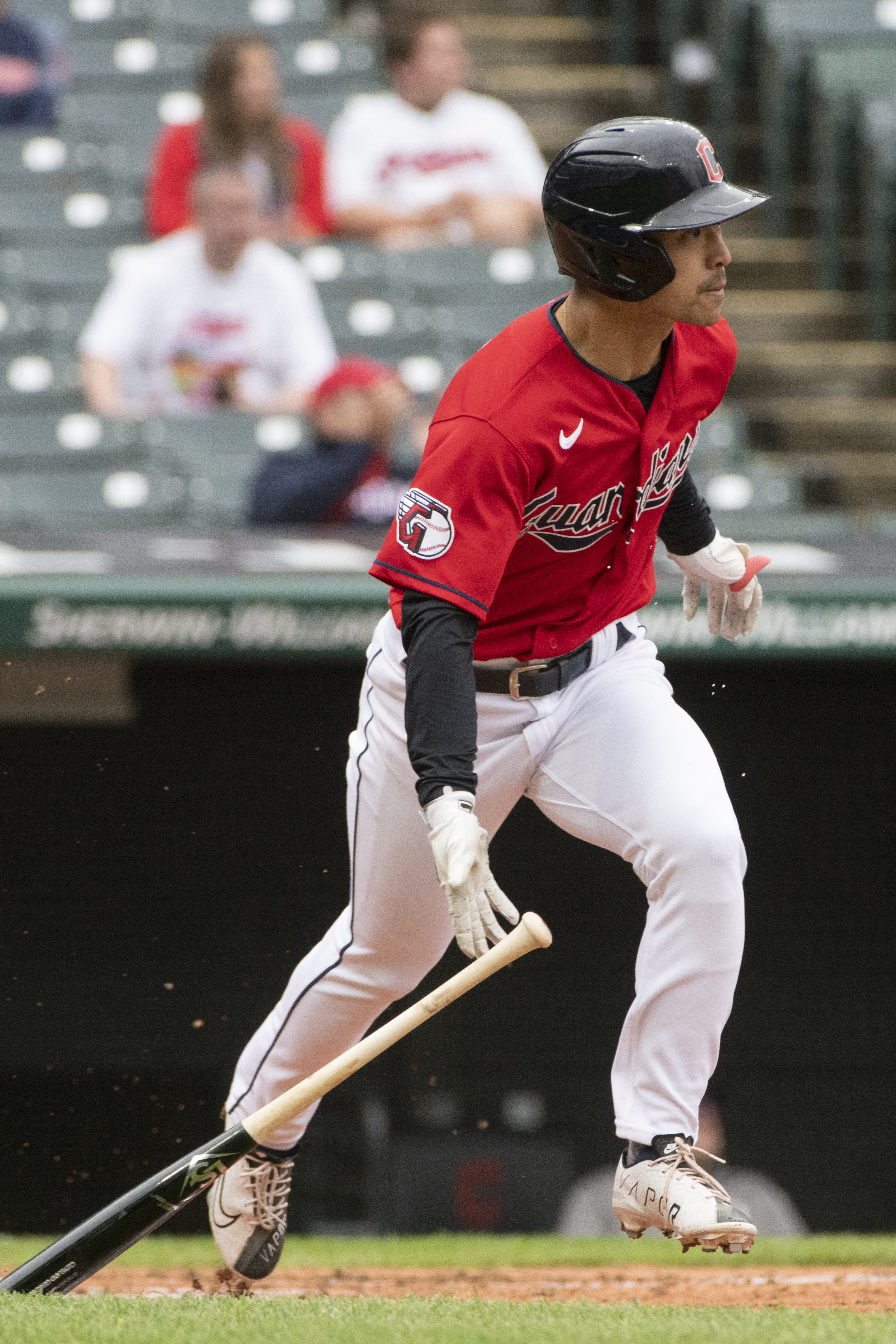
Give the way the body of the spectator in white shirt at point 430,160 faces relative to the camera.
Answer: toward the camera

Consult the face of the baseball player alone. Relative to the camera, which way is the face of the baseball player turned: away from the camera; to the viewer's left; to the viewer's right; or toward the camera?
to the viewer's right

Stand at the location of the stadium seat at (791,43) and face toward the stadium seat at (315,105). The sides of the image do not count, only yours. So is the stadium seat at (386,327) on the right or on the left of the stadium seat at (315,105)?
left

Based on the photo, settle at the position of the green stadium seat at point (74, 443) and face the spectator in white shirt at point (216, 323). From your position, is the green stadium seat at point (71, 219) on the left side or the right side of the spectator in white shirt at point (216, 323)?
left

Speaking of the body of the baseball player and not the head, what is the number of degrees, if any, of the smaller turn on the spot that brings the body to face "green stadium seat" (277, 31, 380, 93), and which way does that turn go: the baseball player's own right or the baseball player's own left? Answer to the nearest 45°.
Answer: approximately 135° to the baseball player's own left

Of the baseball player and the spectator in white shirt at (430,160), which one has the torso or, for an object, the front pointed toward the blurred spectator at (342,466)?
the spectator in white shirt

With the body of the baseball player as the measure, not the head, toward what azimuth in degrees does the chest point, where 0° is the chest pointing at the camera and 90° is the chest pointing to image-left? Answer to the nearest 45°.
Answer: approximately 315°

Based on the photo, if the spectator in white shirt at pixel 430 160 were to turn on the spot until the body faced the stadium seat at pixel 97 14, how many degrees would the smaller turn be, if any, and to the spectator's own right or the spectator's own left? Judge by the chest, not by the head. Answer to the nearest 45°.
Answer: approximately 135° to the spectator's own right

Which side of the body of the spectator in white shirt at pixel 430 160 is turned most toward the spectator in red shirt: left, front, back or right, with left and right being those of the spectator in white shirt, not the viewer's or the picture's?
right

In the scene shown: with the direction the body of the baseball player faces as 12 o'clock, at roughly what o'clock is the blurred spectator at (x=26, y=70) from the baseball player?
The blurred spectator is roughly at 7 o'clock from the baseball player.

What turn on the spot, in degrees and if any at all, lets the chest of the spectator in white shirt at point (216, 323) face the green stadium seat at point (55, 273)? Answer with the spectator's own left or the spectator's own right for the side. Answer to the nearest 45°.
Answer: approximately 135° to the spectator's own right

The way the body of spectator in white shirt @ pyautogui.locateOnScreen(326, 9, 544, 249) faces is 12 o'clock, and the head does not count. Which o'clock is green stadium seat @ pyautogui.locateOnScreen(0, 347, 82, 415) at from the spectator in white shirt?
The green stadium seat is roughly at 2 o'clock from the spectator in white shirt.

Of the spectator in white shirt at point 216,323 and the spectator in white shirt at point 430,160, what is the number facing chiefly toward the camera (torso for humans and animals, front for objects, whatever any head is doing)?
2

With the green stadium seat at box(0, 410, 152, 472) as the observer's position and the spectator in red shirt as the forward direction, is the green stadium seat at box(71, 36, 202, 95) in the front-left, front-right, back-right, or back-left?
front-left
